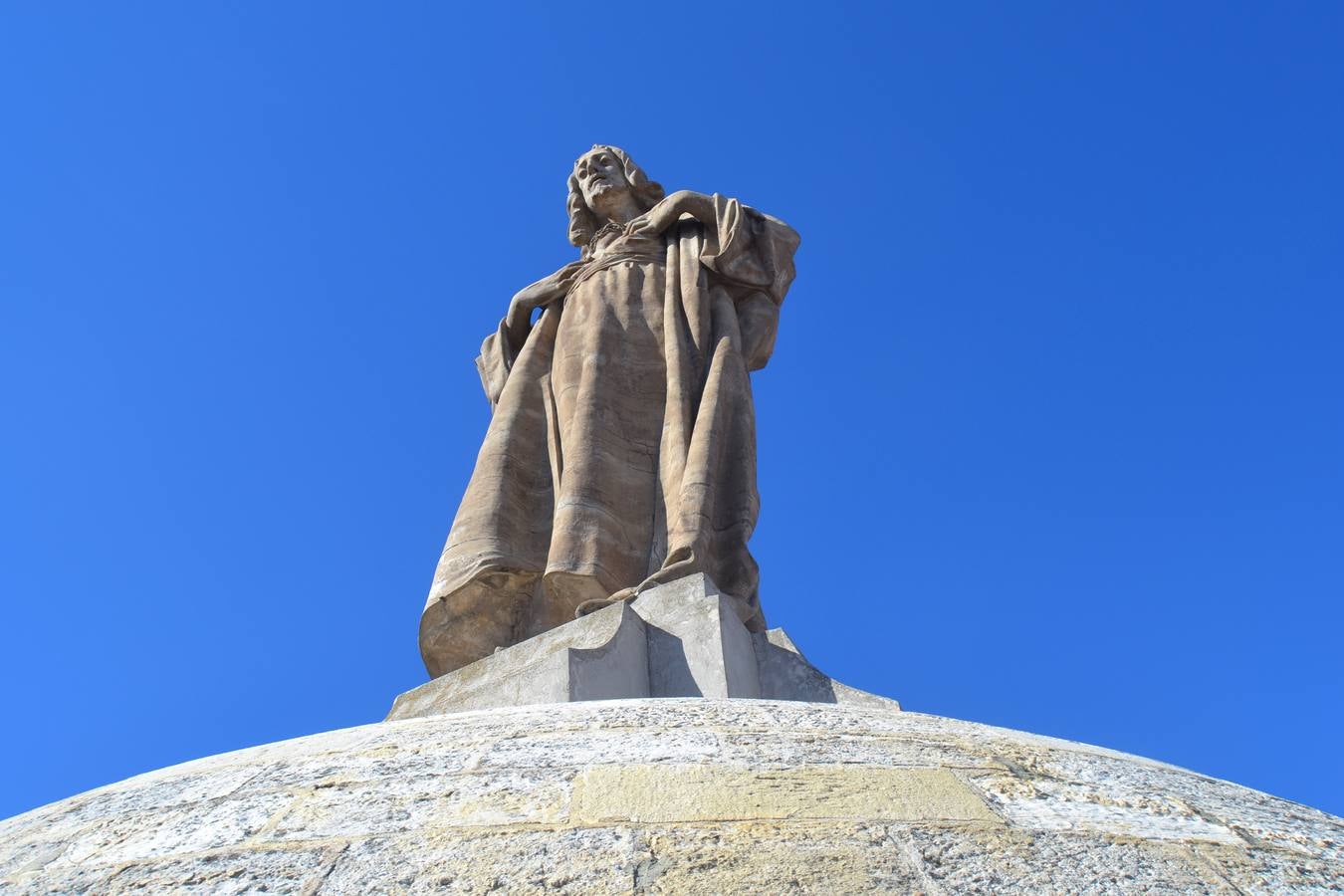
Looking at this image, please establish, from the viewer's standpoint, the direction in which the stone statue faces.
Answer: facing the viewer and to the left of the viewer
